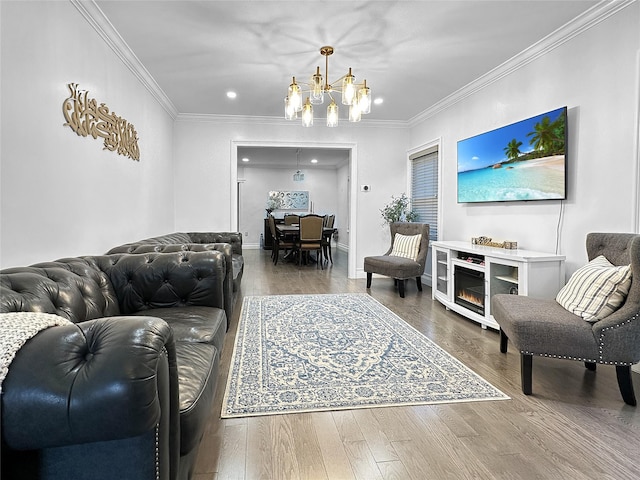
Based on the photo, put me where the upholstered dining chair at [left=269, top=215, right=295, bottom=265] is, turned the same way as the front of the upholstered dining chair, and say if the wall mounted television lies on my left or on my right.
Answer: on my right

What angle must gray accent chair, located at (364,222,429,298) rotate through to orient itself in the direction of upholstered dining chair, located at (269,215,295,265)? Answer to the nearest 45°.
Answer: approximately 90° to its right

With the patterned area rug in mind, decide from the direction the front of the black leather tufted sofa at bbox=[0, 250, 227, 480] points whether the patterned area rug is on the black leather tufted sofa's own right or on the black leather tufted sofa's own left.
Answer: on the black leather tufted sofa's own left

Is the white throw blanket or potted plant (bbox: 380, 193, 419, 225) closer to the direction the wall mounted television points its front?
the white throw blanket

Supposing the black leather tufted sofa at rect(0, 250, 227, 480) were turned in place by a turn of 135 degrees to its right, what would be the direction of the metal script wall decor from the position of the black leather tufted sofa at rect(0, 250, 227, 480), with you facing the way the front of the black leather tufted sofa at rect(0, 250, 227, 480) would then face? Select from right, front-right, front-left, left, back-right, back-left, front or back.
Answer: right

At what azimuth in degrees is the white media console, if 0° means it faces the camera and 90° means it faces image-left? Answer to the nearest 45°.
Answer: approximately 45°

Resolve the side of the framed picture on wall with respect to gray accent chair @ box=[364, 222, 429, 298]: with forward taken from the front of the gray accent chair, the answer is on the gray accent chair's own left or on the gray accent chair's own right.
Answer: on the gray accent chair's own right

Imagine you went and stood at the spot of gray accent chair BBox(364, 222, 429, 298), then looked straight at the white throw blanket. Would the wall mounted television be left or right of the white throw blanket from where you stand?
left

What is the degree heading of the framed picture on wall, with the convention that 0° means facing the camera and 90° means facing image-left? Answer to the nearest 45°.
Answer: approximately 0°

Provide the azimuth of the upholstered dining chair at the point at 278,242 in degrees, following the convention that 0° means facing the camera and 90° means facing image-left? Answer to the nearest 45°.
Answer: approximately 270°

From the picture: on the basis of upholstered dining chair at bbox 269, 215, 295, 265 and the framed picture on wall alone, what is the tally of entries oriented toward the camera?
1

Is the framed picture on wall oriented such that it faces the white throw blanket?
yes

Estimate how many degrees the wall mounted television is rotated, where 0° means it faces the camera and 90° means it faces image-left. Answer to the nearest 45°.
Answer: approximately 45°

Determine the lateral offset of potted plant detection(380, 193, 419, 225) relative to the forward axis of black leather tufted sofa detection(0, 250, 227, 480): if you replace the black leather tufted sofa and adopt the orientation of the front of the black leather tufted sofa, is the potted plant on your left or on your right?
on your left
